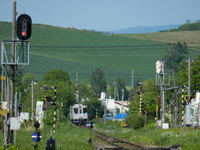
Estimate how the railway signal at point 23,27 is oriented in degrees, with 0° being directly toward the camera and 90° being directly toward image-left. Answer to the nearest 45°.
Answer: approximately 0°
